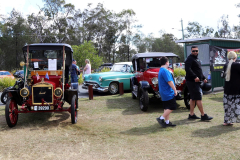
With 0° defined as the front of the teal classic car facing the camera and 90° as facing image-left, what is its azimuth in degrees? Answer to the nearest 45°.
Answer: approximately 45°

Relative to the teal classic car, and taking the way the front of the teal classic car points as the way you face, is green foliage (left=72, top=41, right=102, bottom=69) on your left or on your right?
on your right
